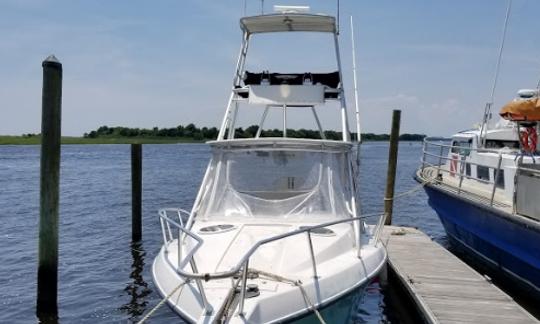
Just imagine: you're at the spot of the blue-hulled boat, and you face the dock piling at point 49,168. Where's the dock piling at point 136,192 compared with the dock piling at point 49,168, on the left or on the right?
right

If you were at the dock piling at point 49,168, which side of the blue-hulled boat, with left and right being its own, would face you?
left

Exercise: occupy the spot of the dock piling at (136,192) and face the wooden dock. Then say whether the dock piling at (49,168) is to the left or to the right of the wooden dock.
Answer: right

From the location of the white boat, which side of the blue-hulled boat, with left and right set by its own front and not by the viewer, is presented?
left

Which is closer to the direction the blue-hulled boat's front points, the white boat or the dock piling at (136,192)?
the dock piling

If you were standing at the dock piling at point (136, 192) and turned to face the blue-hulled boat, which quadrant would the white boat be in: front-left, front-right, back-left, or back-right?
front-right

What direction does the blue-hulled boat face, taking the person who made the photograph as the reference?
facing away from the viewer and to the left of the viewer

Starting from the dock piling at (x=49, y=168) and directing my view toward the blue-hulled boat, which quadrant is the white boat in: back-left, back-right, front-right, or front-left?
front-right

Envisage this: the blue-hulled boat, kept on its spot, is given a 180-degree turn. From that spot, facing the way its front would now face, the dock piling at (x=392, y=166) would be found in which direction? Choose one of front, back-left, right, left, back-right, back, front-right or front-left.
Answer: back
